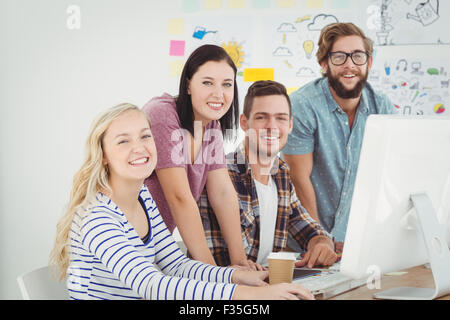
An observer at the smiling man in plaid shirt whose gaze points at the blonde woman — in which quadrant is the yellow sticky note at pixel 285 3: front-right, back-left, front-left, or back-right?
back-right

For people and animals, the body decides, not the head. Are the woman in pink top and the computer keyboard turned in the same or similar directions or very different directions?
very different directions

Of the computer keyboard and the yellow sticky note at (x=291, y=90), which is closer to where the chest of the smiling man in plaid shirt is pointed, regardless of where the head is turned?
the computer keyboard

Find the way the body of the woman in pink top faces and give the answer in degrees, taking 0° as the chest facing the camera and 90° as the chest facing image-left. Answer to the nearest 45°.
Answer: approximately 315°

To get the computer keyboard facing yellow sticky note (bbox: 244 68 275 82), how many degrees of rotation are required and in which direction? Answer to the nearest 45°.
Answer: approximately 45° to its right

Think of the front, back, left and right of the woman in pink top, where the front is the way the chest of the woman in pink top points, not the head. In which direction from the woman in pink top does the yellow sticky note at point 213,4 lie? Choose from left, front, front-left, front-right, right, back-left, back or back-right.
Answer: back-left

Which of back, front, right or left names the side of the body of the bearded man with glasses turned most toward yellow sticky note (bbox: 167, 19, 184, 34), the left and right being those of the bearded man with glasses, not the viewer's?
right
